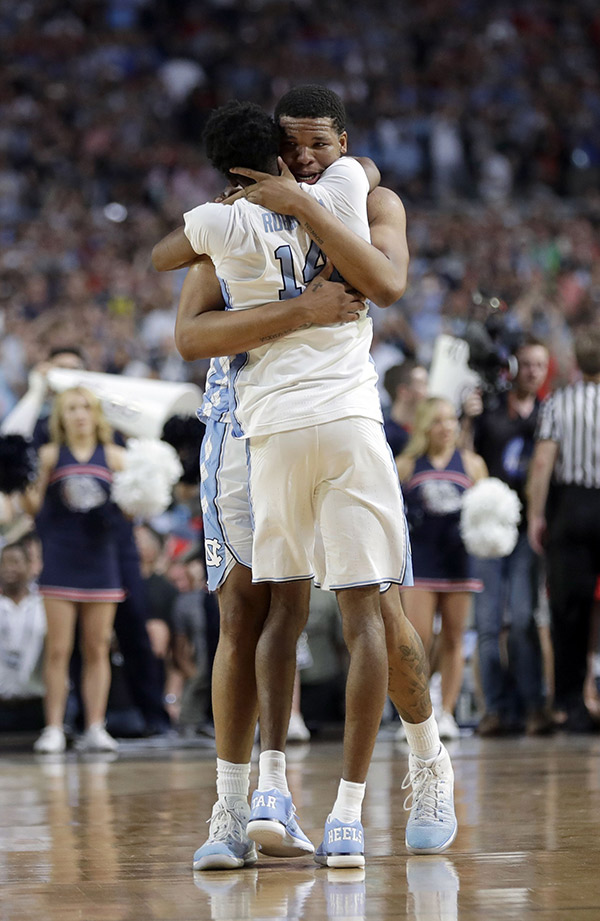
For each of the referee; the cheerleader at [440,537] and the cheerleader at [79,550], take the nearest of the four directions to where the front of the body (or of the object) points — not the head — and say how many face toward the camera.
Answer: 2

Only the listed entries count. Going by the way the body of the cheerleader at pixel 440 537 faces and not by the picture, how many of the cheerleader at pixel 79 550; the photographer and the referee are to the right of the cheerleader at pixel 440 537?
1

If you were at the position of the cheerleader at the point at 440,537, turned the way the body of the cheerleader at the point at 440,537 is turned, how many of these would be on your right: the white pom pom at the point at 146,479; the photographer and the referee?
1

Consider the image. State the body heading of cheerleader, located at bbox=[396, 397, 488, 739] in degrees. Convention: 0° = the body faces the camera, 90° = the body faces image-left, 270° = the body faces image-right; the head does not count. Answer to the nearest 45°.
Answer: approximately 0°

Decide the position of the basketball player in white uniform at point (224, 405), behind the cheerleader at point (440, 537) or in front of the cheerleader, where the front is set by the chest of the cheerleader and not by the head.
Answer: in front
